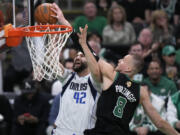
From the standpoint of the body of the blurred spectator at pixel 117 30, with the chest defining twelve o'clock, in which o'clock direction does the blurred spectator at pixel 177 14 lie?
the blurred spectator at pixel 177 14 is roughly at 8 o'clock from the blurred spectator at pixel 117 30.

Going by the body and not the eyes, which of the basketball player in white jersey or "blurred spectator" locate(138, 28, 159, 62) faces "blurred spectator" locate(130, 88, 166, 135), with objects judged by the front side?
"blurred spectator" locate(138, 28, 159, 62)

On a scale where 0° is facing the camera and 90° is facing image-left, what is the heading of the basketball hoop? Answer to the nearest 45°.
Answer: approximately 270°

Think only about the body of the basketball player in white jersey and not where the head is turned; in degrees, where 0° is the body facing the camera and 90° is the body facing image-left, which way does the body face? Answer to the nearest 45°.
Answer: approximately 0°

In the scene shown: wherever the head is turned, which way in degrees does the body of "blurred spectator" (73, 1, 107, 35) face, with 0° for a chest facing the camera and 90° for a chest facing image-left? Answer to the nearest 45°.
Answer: approximately 0°

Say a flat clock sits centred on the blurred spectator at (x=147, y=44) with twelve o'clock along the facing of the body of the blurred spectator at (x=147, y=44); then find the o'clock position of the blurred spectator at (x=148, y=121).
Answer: the blurred spectator at (x=148, y=121) is roughly at 12 o'clock from the blurred spectator at (x=147, y=44).
